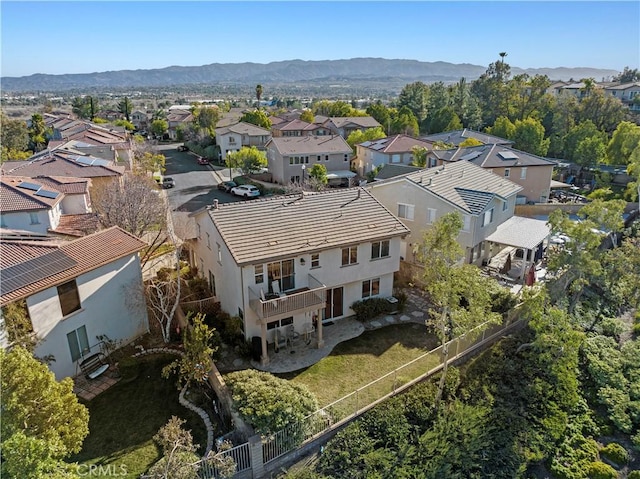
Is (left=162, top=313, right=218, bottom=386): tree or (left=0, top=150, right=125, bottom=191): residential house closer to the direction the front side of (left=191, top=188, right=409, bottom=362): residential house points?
the residential house

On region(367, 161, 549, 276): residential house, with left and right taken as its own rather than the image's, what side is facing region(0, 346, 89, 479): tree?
left

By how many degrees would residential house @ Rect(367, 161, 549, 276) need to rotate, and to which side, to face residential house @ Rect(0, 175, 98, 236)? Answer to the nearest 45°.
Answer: approximately 45° to its left

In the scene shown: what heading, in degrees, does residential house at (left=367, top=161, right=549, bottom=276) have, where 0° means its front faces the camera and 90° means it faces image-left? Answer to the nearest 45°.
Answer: approximately 135°

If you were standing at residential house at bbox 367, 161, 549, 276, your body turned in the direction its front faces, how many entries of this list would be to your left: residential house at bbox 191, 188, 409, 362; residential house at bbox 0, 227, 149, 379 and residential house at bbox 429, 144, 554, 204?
2

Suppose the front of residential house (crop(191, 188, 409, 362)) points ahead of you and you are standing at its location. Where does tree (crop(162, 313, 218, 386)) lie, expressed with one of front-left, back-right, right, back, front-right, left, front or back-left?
left

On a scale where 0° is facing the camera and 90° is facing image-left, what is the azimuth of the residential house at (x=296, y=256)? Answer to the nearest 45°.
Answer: approximately 135°

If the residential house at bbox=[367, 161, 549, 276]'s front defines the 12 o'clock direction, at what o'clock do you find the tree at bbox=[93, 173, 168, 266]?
The tree is roughly at 10 o'clock from the residential house.

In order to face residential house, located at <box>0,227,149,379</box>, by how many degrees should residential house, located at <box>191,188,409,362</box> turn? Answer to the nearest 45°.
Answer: approximately 45° to its left

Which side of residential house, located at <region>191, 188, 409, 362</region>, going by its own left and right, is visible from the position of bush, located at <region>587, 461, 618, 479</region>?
back
